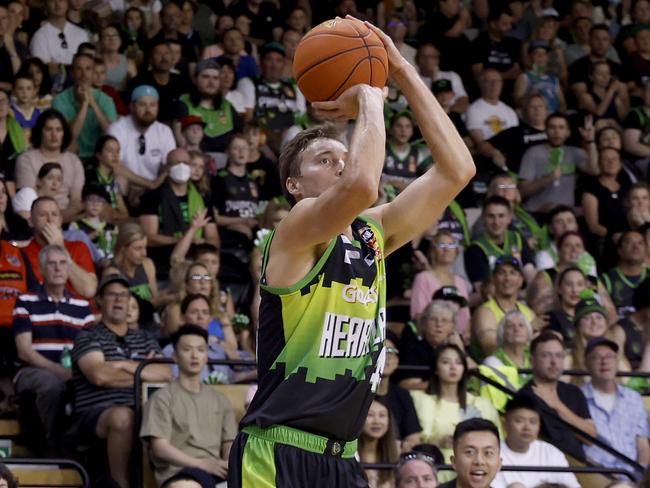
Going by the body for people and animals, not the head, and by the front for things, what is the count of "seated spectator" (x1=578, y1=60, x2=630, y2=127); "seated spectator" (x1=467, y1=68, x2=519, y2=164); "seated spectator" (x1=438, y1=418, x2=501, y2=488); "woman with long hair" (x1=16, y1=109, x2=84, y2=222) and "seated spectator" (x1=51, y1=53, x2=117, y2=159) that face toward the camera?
5

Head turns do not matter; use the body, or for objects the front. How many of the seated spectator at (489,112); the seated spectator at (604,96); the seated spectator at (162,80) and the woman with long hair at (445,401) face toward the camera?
4

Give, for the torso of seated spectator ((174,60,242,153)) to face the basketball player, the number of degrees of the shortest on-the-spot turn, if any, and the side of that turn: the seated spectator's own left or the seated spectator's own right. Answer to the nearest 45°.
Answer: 0° — they already face them

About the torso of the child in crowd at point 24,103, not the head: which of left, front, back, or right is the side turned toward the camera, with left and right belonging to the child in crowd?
front

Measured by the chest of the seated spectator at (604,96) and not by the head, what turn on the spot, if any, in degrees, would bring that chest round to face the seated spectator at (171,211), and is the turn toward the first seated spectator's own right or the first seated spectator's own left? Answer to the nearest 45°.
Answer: approximately 45° to the first seated spectator's own right

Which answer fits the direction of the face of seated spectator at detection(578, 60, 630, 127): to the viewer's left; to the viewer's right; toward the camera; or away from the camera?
toward the camera

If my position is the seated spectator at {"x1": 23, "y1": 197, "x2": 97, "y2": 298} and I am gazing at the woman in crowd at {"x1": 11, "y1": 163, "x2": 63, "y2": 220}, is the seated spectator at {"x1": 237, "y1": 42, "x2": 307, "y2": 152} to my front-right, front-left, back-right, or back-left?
front-right

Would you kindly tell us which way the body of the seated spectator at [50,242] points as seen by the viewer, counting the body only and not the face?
toward the camera

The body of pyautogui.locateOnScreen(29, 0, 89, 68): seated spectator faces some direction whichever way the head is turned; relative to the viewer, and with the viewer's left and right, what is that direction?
facing the viewer

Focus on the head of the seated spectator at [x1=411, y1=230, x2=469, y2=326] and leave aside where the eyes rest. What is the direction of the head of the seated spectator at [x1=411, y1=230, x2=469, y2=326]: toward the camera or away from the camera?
toward the camera

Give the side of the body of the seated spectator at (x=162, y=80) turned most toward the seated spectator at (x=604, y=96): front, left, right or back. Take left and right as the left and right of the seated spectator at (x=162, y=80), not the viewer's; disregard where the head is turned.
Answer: left

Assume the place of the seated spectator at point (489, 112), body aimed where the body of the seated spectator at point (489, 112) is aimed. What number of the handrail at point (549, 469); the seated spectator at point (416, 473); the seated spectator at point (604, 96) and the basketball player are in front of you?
3

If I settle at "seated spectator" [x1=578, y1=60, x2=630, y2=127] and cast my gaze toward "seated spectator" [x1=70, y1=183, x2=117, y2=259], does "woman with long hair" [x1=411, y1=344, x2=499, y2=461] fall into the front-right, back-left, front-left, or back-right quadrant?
front-left

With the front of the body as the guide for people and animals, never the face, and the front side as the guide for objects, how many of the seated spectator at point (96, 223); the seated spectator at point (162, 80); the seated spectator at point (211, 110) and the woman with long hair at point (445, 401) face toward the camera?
4

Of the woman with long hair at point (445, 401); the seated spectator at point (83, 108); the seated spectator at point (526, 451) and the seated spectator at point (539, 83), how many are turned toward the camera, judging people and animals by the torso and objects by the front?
4

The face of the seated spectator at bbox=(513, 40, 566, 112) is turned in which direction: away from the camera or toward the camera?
toward the camera

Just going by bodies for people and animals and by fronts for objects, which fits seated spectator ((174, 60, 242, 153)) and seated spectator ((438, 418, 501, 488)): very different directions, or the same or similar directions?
same or similar directions
